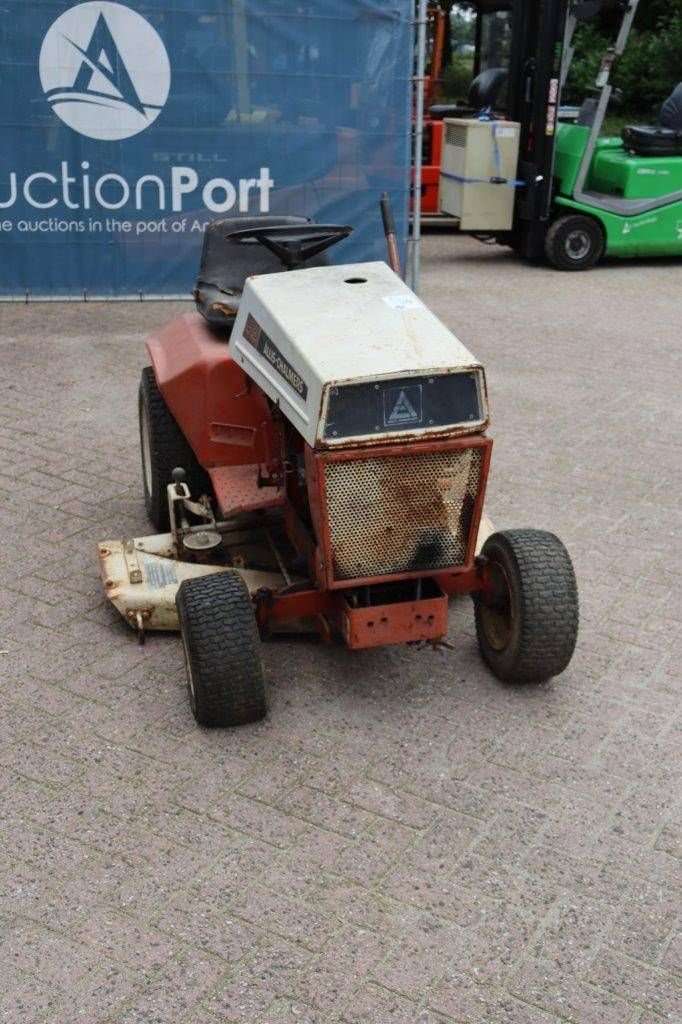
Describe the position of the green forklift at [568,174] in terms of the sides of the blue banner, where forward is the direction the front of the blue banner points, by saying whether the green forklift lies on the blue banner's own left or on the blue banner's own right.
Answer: on the blue banner's own left

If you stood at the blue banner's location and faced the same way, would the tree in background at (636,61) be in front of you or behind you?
behind

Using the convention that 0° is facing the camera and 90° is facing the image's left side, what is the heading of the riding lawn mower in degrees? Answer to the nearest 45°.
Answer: approximately 315°

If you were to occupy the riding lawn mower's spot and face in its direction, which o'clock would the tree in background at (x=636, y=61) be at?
The tree in background is roughly at 8 o'clock from the riding lawn mower.

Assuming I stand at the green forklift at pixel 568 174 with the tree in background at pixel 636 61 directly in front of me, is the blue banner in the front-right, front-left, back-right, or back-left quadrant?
back-left

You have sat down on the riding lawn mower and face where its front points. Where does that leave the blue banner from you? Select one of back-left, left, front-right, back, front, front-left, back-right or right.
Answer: back-left

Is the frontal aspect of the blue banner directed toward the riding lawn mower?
yes

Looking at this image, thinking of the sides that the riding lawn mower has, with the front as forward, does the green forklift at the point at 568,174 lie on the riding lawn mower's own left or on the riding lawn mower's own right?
on the riding lawn mower's own left
